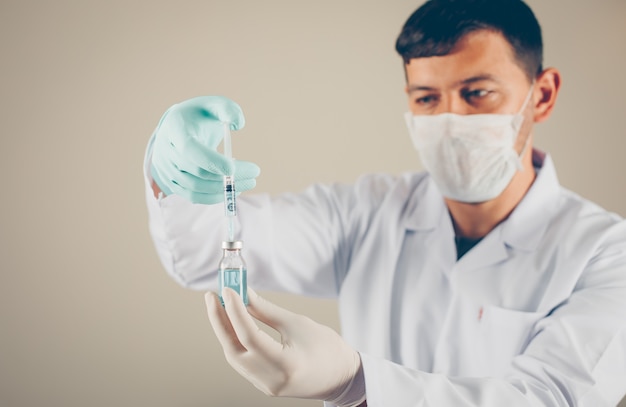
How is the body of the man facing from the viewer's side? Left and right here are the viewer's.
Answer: facing the viewer and to the left of the viewer

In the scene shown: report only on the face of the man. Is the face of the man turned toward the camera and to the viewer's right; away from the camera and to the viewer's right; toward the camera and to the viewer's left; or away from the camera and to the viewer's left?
toward the camera and to the viewer's left
